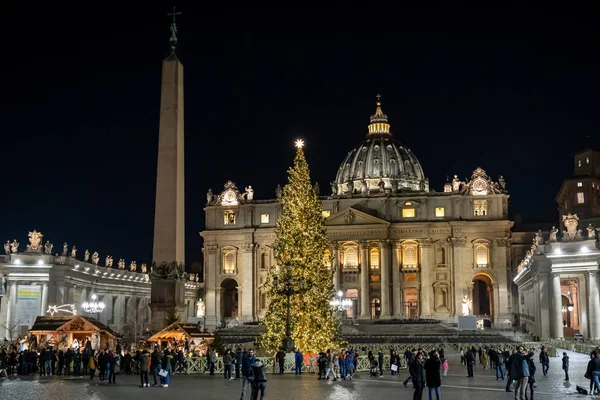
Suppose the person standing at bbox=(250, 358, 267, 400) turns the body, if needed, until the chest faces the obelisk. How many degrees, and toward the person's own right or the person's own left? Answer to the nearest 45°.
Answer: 0° — they already face it

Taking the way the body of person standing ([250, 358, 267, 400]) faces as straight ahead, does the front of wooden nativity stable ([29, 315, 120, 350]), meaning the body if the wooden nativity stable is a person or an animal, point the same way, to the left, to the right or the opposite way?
the opposite way

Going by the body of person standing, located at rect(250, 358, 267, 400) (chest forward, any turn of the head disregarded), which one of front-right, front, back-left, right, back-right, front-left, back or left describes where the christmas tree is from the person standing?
front

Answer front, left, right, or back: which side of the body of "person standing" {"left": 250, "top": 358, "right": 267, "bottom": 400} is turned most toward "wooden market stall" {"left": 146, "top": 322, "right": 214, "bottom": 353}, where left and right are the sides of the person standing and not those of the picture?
front

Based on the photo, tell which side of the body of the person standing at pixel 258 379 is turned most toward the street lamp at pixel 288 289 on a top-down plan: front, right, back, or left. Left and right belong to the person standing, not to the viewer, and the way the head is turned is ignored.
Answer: front

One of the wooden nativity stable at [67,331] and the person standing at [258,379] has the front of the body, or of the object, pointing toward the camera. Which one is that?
the wooden nativity stable

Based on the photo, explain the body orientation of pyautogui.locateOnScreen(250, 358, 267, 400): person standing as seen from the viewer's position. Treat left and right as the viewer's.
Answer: facing away from the viewer

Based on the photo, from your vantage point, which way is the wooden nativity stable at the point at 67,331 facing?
toward the camera

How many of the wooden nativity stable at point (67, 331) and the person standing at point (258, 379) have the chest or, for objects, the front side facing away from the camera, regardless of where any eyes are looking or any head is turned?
1

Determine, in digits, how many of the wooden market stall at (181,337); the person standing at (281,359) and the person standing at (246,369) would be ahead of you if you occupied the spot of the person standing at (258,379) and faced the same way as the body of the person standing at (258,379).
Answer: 3

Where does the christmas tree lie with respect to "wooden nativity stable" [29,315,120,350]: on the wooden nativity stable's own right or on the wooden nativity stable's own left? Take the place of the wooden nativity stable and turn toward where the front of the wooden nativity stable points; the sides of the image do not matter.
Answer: on the wooden nativity stable's own left

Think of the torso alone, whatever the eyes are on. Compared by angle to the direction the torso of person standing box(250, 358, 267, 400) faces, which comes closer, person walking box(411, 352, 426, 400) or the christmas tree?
the christmas tree

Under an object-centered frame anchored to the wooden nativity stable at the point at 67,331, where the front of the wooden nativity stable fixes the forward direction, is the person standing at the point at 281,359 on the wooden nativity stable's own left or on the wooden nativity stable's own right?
on the wooden nativity stable's own left

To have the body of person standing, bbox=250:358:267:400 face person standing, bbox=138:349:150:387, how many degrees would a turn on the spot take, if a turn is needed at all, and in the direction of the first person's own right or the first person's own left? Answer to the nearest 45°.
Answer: approximately 45° to the first person's own left

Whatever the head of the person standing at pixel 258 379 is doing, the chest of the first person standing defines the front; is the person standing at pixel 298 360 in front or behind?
in front
